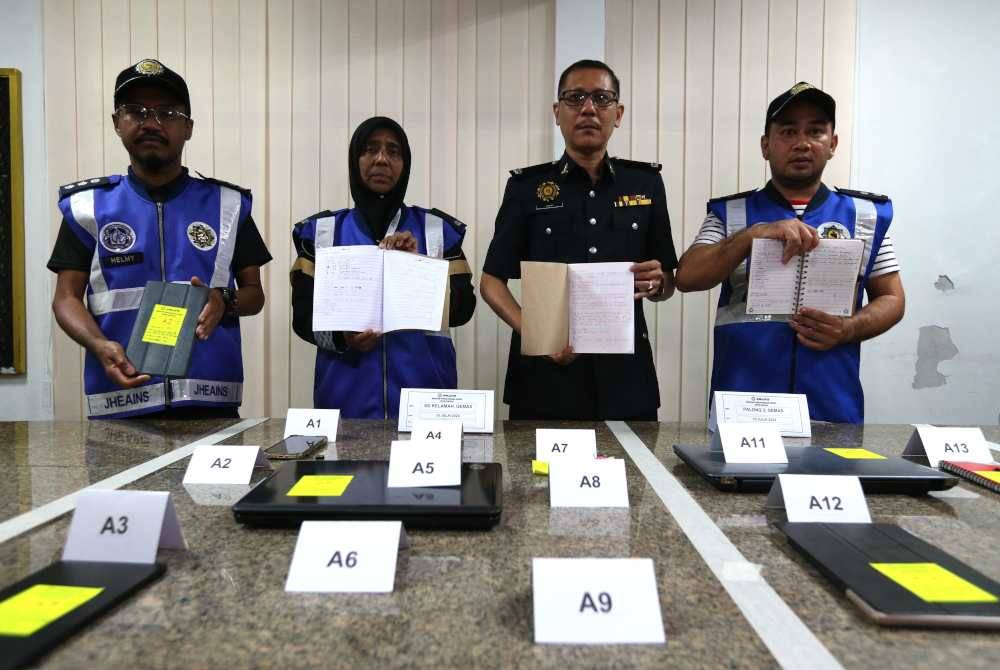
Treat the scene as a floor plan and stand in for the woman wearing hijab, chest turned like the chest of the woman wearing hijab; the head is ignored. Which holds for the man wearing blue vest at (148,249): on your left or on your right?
on your right

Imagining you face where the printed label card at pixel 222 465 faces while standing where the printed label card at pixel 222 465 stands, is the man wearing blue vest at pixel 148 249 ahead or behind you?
behind

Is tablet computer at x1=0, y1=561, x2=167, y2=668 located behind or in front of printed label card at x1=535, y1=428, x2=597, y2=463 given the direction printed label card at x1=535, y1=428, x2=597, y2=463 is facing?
in front

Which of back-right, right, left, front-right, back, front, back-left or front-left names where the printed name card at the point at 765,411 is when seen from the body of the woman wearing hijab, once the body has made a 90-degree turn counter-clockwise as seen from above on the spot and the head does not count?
front-right

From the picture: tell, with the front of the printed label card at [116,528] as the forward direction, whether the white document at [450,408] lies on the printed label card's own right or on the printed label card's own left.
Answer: on the printed label card's own left

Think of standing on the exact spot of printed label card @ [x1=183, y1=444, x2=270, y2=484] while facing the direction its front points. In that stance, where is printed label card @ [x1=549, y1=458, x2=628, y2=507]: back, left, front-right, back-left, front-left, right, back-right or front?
front-left
